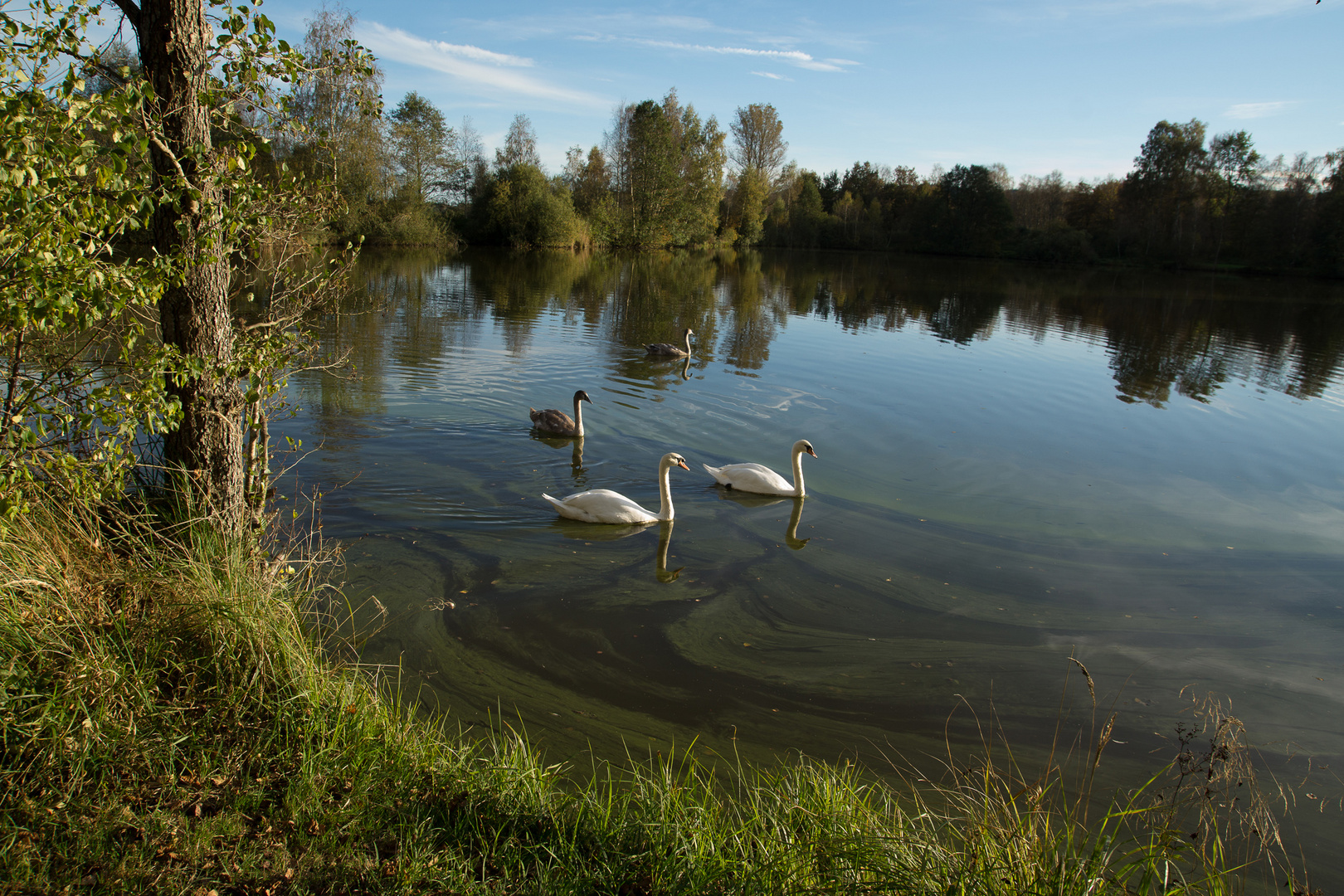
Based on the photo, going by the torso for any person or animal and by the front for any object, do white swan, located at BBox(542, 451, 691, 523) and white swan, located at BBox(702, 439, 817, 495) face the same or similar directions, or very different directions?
same or similar directions

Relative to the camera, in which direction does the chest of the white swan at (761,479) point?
to the viewer's right

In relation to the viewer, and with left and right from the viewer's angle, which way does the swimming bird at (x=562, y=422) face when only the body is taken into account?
facing to the right of the viewer

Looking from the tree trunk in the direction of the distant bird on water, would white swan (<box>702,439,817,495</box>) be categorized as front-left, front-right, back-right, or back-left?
front-right

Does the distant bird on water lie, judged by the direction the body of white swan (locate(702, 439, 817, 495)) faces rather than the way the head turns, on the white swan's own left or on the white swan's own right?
on the white swan's own left

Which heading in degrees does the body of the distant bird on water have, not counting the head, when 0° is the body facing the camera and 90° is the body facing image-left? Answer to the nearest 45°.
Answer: approximately 270°

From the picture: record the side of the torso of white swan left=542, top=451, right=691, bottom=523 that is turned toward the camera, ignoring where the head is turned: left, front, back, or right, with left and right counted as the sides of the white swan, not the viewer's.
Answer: right

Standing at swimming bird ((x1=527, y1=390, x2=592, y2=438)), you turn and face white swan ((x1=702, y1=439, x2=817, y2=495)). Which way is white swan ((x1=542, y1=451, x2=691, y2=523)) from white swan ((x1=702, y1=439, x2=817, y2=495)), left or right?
right
